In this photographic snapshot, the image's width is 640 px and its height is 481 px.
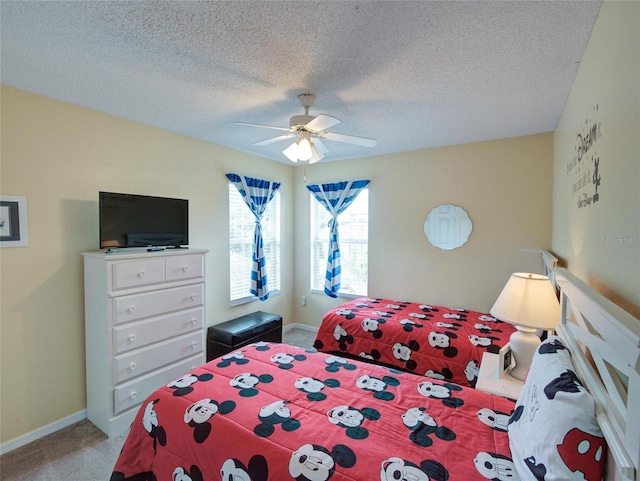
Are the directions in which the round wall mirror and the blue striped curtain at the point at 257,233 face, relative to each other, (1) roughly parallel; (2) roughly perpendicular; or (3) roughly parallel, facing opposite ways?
roughly perpendicular

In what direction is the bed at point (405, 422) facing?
to the viewer's left

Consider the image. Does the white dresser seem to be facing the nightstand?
yes

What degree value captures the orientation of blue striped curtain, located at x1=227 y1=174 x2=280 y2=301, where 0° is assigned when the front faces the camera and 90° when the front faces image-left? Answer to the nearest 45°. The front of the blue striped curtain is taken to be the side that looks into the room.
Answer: approximately 315°

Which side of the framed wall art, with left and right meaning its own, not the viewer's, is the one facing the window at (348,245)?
left

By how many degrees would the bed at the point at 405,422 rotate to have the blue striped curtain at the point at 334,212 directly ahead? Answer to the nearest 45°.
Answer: approximately 90° to its right

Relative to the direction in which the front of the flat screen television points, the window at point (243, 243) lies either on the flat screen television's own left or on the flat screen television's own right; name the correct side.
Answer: on the flat screen television's own left

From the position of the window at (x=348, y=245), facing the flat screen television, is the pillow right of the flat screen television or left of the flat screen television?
left

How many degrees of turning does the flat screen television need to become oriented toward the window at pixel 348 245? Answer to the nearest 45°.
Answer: approximately 45° to its left

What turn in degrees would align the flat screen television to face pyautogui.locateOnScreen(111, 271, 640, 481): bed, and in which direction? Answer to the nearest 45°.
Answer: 0° — it already faces it

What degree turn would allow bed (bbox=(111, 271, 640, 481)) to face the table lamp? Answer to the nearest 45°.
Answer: approximately 135° to its right

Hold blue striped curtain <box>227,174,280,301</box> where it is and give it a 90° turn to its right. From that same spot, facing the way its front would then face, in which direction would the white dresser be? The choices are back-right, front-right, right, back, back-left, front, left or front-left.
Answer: front
